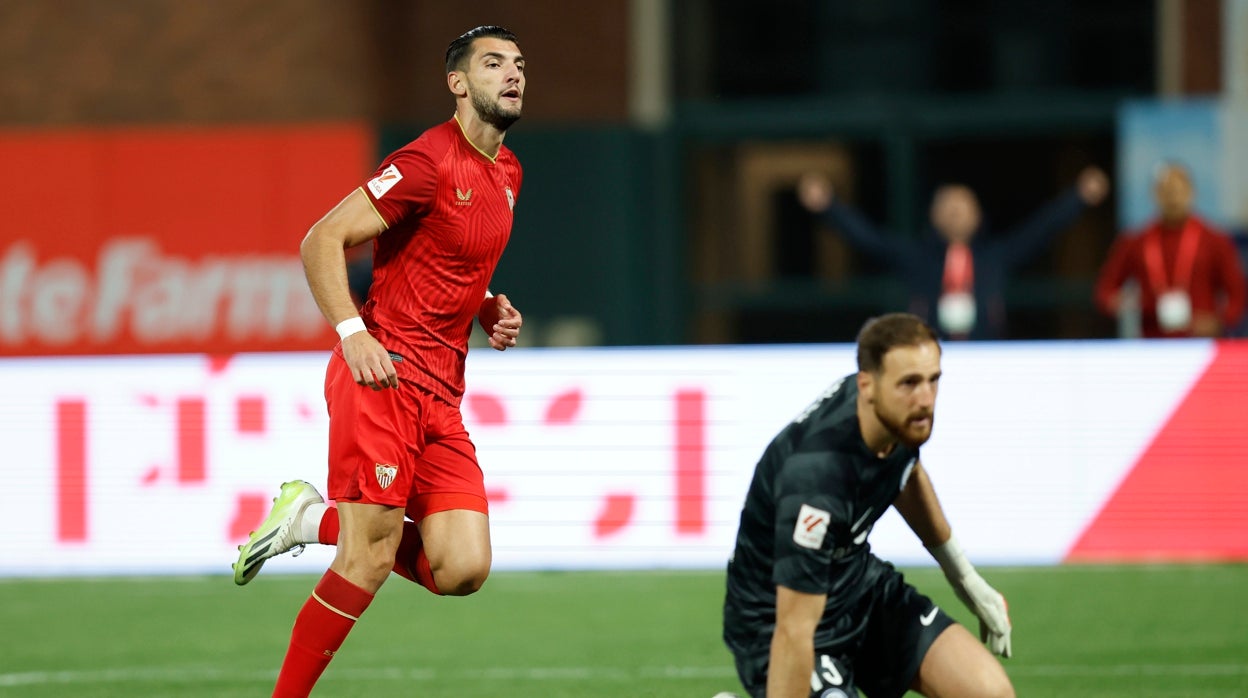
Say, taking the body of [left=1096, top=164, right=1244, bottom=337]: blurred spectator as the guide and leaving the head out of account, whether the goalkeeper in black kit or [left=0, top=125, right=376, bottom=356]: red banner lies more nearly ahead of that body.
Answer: the goalkeeper in black kit

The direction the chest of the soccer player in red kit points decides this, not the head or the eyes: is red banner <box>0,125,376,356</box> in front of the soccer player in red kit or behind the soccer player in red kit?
behind

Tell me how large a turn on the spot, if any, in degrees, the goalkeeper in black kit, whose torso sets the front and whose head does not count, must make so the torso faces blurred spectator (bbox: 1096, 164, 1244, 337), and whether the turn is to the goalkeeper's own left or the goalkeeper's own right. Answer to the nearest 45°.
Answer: approximately 135° to the goalkeeper's own left

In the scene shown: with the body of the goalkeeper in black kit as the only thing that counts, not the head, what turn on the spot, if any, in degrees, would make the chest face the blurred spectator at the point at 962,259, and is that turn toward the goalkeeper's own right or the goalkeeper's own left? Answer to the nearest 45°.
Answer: approximately 135° to the goalkeeper's own left

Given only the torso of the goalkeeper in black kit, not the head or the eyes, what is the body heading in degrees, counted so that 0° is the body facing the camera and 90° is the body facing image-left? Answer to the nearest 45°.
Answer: approximately 315°

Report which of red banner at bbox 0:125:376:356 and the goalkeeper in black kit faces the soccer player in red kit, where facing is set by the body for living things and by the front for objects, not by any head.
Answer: the red banner

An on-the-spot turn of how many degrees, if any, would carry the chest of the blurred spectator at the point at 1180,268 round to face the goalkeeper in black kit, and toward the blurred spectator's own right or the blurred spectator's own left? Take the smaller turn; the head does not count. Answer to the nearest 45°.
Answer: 0° — they already face them

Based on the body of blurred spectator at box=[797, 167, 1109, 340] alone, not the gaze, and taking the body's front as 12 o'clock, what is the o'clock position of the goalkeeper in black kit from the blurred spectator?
The goalkeeper in black kit is roughly at 12 o'clock from the blurred spectator.
